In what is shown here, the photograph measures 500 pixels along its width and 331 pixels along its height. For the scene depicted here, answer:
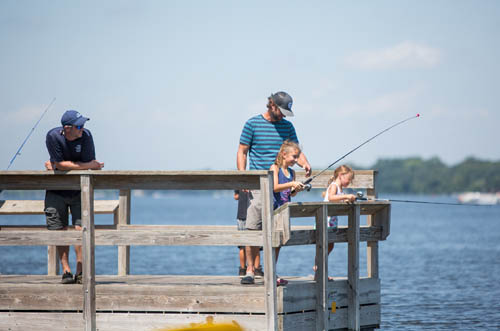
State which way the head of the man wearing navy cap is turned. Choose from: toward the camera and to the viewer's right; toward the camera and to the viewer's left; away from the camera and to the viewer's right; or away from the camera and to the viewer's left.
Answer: toward the camera and to the viewer's right

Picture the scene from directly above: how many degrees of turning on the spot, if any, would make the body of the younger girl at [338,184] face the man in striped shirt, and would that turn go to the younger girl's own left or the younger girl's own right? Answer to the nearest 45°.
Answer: approximately 135° to the younger girl's own right
